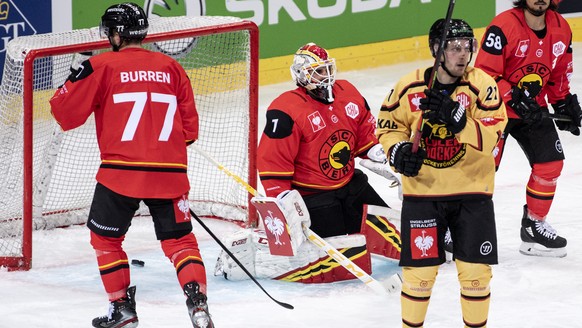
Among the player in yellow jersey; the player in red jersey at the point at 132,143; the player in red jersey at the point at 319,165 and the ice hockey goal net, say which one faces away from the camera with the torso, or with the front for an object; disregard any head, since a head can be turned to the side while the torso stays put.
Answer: the player in red jersey at the point at 132,143

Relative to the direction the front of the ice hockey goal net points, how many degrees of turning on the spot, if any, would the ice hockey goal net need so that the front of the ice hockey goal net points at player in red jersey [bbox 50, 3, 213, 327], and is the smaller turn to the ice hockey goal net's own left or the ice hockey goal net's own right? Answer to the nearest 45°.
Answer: approximately 45° to the ice hockey goal net's own right

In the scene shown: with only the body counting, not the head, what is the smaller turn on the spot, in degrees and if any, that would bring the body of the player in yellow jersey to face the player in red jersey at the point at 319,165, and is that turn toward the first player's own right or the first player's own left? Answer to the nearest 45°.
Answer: approximately 135° to the first player's own right

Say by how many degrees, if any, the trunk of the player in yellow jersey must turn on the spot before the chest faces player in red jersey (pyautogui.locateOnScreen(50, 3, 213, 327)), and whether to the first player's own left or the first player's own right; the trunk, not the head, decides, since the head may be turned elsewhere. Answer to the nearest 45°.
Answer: approximately 90° to the first player's own right

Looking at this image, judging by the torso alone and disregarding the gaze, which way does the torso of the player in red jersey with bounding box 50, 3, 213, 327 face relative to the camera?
away from the camera

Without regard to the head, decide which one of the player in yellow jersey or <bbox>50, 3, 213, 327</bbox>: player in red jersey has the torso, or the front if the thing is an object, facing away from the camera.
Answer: the player in red jersey

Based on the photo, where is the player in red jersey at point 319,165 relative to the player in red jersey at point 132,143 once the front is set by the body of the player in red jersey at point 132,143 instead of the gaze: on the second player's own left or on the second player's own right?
on the second player's own right

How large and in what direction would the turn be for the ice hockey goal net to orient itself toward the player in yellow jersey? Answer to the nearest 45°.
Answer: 0° — it already faces them

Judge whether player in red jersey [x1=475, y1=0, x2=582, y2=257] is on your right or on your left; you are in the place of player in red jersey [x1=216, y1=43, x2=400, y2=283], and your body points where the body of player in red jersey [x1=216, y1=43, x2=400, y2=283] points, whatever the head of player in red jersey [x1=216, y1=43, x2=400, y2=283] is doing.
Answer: on your left
